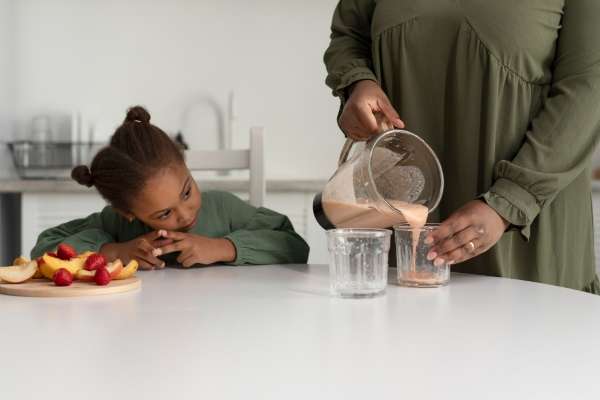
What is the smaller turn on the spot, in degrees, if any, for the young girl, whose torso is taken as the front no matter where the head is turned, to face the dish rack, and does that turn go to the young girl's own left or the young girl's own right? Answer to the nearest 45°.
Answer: approximately 180°

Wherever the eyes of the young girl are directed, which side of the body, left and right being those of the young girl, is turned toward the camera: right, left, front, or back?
front

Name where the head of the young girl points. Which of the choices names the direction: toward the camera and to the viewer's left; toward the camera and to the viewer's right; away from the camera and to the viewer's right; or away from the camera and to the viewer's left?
toward the camera and to the viewer's right

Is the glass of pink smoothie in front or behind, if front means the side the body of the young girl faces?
in front
